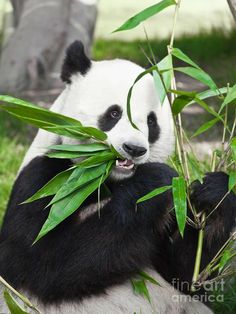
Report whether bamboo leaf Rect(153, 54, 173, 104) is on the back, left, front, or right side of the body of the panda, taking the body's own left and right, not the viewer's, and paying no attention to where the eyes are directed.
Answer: front

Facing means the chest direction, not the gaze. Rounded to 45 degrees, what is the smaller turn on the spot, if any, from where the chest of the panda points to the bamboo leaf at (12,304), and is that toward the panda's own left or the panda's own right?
approximately 90° to the panda's own right

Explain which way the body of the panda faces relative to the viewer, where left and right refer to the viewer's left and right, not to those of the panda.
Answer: facing the viewer and to the right of the viewer
